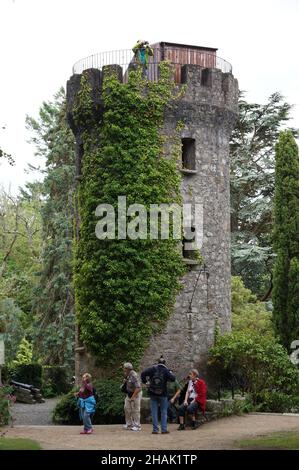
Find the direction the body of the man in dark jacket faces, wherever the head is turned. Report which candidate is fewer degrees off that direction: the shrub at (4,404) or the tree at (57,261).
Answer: the tree

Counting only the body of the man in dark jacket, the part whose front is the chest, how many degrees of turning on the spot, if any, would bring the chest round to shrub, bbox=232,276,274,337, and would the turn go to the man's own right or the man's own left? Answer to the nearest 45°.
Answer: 0° — they already face it

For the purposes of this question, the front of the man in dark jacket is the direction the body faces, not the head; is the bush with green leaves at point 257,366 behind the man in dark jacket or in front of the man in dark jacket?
in front

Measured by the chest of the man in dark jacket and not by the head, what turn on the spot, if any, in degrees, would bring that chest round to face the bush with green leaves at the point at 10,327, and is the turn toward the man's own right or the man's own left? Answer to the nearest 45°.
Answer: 0° — they already face it

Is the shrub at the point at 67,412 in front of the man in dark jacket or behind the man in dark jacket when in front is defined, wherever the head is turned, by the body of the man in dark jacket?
in front

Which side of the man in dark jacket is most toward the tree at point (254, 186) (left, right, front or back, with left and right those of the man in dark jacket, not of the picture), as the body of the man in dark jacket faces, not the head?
front

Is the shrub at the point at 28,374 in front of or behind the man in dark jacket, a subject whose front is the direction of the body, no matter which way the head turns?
in front

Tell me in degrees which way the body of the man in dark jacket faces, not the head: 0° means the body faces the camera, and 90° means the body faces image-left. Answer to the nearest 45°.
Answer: approximately 180°

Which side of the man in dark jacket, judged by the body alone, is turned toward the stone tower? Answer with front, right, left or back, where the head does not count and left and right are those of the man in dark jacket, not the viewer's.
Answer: front
